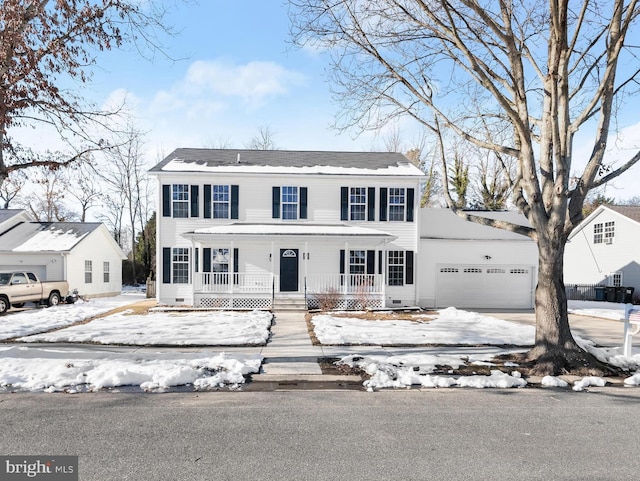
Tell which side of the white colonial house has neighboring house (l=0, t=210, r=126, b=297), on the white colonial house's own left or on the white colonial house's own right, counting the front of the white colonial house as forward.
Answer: on the white colonial house's own right

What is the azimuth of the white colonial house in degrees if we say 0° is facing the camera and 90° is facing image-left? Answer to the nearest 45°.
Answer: approximately 0°

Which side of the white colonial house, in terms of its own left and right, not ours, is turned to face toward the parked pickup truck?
right

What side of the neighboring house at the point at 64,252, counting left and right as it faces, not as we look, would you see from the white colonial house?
left

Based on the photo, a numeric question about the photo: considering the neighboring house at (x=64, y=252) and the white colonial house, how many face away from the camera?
0

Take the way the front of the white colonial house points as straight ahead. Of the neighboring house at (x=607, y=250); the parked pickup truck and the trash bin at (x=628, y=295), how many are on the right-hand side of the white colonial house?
1

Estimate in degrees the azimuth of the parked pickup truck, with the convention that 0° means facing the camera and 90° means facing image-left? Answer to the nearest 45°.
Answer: approximately 45°
